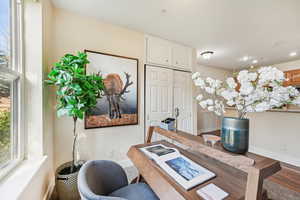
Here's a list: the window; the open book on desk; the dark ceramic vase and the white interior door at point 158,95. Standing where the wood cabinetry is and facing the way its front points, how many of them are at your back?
0

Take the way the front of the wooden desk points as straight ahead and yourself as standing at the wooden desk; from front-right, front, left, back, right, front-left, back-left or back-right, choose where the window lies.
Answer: front-right

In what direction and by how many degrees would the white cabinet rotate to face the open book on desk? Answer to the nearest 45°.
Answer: approximately 45° to its right

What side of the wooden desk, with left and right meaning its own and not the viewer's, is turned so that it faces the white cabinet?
right

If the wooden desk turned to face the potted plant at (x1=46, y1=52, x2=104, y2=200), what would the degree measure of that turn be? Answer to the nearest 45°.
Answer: approximately 45° to its right

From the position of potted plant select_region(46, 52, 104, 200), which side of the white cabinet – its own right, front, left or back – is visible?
right

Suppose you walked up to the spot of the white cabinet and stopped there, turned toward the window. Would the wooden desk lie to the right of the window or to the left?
left

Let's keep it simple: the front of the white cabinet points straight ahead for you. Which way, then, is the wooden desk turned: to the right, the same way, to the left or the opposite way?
to the right

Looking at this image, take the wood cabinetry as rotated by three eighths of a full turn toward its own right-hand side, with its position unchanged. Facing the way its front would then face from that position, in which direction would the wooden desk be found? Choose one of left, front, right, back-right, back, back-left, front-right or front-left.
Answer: back

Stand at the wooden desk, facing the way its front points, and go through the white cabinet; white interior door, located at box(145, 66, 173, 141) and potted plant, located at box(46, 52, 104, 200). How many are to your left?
0

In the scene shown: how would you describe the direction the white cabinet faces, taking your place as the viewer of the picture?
facing the viewer and to the right of the viewer

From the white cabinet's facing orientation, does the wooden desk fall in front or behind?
in front

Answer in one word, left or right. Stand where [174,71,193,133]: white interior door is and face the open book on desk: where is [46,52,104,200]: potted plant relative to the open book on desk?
right

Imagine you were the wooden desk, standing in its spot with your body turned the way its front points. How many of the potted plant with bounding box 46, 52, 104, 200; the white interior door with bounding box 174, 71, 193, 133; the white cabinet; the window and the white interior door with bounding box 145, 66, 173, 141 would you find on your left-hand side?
0
